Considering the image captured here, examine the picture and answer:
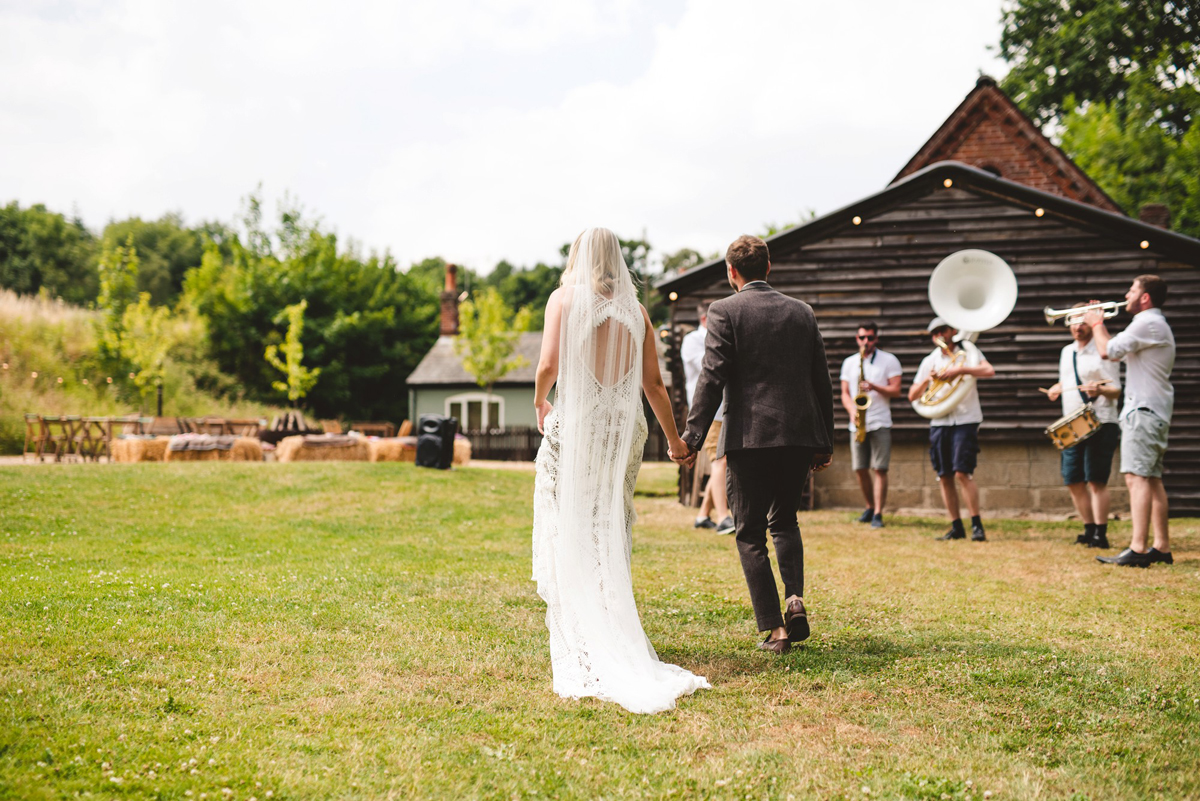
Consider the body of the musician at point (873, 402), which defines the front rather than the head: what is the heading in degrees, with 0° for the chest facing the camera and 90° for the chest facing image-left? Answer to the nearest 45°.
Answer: approximately 0°

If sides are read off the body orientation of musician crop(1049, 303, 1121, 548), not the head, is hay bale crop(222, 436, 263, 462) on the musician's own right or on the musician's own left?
on the musician's own right

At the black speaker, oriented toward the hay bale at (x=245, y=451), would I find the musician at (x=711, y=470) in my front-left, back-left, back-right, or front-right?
back-left

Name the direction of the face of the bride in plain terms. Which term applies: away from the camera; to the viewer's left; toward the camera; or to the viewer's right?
away from the camera

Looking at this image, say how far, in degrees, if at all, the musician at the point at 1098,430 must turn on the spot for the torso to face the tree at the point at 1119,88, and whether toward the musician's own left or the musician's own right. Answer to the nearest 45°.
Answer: approximately 135° to the musician's own right

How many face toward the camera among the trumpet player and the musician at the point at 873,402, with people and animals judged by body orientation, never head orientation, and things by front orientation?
1

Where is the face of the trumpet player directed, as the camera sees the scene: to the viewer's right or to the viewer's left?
to the viewer's left

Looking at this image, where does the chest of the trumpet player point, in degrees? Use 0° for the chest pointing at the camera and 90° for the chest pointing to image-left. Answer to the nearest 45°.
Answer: approximately 90°

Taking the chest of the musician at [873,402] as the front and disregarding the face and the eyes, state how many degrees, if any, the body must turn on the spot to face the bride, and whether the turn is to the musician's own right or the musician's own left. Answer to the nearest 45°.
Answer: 0° — they already face them
